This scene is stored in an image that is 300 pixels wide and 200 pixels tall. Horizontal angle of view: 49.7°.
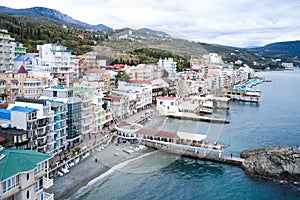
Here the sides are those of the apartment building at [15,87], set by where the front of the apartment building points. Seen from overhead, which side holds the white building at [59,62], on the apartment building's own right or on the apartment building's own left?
on the apartment building's own left

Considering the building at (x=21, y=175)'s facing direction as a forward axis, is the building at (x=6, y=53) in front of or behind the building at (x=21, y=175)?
behind

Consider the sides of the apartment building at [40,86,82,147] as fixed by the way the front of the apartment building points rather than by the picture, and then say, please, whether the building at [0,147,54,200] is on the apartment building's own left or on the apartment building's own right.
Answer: on the apartment building's own right

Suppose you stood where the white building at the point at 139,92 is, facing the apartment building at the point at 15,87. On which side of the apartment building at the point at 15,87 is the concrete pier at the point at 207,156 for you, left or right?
left

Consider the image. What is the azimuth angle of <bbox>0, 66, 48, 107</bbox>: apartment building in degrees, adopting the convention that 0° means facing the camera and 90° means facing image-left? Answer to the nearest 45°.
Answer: approximately 315°

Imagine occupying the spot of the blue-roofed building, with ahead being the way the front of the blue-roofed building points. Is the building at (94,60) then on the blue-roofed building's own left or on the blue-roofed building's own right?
on the blue-roofed building's own left

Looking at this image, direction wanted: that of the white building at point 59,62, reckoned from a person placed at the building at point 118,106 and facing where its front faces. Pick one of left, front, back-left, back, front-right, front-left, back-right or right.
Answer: back

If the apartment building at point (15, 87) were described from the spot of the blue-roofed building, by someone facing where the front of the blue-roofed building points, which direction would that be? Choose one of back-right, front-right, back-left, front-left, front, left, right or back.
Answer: back-left

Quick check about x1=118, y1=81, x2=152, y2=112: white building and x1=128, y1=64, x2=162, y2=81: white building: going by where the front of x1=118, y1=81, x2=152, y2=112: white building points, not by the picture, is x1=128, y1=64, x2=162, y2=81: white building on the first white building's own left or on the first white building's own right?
on the first white building's own left

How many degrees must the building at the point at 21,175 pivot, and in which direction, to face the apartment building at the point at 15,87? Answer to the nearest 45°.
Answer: approximately 135° to its left

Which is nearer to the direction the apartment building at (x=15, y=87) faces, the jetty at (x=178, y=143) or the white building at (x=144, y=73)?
the jetty

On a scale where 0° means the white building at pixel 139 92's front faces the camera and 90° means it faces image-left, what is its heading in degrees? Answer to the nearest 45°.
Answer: approximately 315°

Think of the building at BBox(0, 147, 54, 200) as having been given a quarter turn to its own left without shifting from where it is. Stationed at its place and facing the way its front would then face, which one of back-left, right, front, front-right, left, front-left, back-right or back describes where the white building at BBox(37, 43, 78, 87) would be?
front-left
